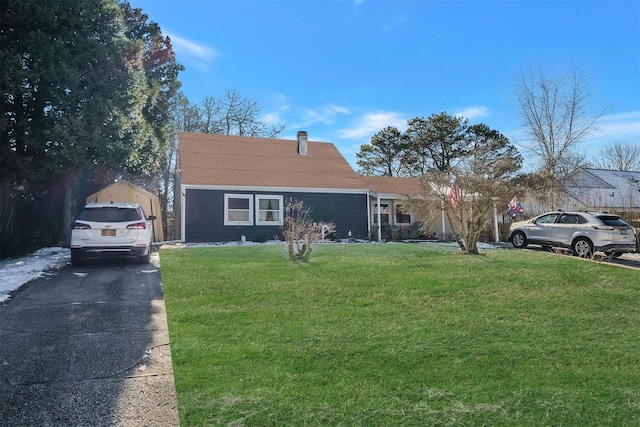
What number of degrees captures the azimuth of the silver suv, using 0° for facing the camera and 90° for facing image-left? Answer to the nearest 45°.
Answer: approximately 135°

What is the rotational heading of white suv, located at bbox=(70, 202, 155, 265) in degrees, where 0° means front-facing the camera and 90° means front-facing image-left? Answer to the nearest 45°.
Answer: approximately 180°

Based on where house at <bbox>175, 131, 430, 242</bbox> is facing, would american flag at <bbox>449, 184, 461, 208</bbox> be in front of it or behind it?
in front

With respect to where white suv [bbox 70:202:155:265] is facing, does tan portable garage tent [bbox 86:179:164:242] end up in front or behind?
in front

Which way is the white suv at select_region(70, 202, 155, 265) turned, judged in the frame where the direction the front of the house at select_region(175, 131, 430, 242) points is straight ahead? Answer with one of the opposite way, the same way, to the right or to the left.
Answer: the opposite way

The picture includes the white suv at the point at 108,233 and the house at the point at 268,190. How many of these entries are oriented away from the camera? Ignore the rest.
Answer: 1

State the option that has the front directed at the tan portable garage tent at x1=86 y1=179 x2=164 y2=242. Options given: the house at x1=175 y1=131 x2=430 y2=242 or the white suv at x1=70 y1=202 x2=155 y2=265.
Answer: the white suv

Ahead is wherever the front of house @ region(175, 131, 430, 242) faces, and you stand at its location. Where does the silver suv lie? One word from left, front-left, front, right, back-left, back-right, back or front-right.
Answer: front-left

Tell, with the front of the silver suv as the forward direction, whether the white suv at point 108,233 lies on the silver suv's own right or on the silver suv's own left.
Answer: on the silver suv's own left

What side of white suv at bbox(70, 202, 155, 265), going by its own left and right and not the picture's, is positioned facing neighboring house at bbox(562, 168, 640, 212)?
right
